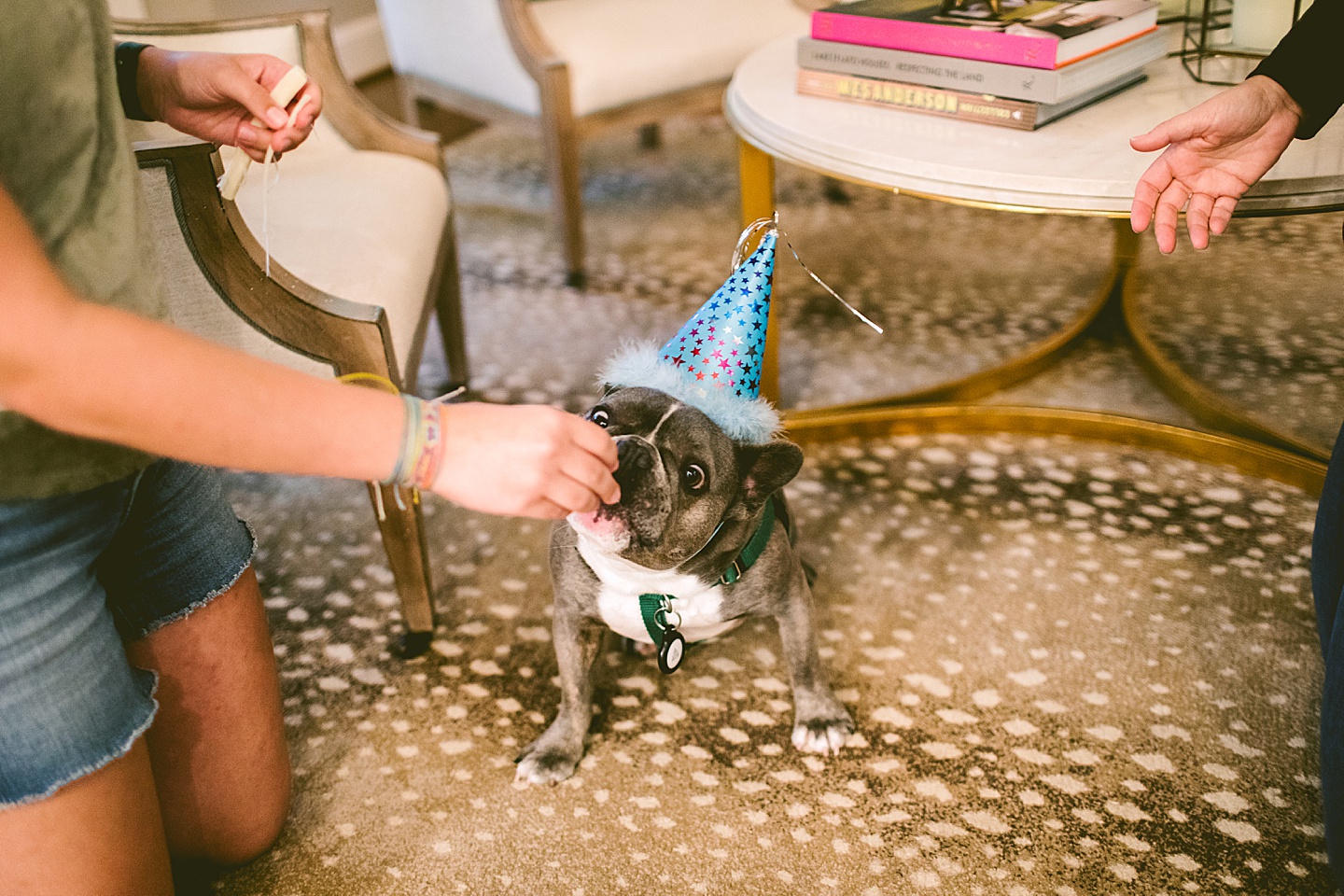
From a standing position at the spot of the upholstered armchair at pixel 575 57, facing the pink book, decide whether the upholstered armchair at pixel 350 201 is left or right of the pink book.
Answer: right

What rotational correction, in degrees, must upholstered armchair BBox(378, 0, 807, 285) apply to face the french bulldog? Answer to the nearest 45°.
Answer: approximately 45° to its right

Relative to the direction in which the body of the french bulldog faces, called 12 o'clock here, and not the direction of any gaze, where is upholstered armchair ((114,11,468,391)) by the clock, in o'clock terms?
The upholstered armchair is roughly at 5 o'clock from the french bulldog.

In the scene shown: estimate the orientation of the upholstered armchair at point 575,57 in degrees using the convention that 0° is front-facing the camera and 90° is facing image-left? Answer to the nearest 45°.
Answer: approximately 315°

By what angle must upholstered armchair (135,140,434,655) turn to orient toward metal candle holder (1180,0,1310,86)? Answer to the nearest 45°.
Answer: approximately 45° to its left

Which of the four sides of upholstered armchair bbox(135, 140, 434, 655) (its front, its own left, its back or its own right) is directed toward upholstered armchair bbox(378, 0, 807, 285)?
left

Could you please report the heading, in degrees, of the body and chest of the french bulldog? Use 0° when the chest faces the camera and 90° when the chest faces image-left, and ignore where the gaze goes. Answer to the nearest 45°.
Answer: approximately 0°

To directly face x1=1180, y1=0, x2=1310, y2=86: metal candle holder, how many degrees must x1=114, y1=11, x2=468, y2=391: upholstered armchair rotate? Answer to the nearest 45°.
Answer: approximately 45° to its left

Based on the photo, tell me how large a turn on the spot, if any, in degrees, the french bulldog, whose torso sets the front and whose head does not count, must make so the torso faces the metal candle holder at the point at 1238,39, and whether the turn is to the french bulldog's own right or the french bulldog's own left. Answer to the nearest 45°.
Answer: approximately 135° to the french bulldog's own left

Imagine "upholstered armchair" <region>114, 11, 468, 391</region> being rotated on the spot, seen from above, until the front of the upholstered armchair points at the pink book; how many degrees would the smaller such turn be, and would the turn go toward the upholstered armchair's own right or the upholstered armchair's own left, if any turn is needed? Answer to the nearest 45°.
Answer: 0° — it already faces it

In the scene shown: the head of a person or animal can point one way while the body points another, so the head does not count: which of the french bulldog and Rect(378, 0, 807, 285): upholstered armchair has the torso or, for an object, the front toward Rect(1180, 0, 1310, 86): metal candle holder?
the upholstered armchair
